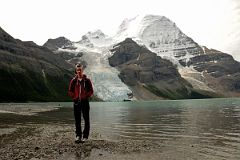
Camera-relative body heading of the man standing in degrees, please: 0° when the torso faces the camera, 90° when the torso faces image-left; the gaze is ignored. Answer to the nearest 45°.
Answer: approximately 0°
